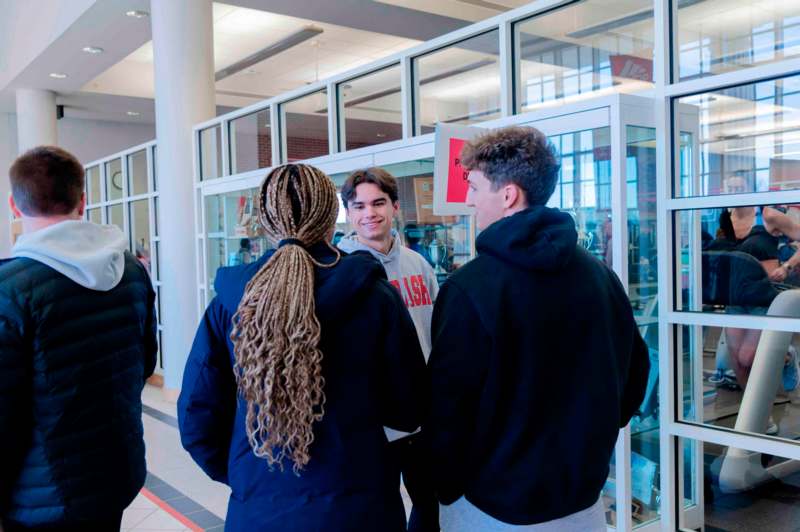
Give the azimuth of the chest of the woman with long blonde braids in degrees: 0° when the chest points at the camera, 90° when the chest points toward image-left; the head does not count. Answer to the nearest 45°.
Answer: approximately 180°

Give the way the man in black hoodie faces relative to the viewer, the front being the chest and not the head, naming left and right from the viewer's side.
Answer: facing away from the viewer and to the left of the viewer

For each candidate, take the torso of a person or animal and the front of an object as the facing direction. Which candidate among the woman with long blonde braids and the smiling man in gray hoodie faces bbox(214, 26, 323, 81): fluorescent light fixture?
the woman with long blonde braids

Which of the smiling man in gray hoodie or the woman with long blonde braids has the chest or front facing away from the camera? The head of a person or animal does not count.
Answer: the woman with long blonde braids

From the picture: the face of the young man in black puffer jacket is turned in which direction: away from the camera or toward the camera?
away from the camera

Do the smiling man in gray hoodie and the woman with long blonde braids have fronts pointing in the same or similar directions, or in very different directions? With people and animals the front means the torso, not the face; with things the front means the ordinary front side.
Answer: very different directions

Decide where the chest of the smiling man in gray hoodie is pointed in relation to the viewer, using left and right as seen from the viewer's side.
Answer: facing the viewer

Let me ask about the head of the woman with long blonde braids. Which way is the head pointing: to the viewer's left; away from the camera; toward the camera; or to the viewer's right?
away from the camera

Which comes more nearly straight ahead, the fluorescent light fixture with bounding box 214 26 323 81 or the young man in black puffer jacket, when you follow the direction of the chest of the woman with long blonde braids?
the fluorescent light fixture

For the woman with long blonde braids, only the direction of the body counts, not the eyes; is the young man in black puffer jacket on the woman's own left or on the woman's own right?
on the woman's own left

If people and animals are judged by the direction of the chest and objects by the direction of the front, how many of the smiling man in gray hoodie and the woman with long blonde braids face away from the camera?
1
